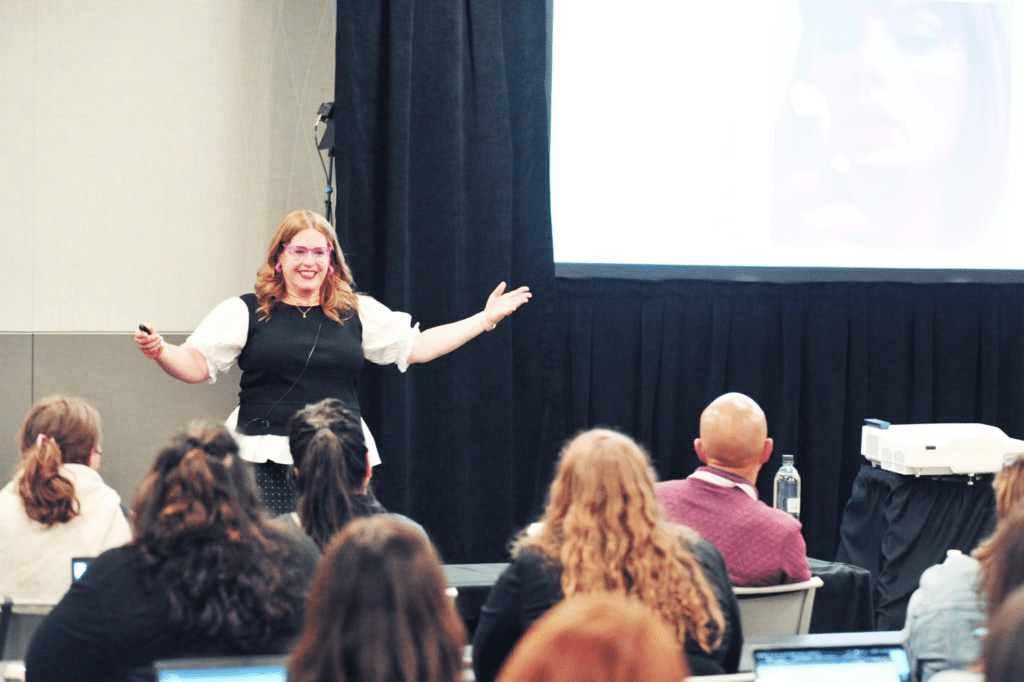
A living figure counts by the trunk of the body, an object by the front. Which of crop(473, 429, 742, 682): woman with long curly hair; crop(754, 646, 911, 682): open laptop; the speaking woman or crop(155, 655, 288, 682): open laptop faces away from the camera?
the woman with long curly hair

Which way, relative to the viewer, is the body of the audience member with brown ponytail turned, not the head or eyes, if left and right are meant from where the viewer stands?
facing away from the viewer and to the right of the viewer

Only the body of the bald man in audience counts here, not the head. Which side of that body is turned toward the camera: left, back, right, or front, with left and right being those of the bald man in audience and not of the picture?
back

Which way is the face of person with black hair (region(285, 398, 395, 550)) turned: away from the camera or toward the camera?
away from the camera

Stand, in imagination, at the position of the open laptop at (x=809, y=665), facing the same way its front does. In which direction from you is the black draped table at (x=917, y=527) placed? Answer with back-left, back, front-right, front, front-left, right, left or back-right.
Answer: back

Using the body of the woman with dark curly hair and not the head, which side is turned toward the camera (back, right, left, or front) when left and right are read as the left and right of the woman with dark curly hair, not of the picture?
back

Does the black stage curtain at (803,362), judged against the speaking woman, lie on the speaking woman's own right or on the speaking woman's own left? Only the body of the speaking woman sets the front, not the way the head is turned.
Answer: on the speaking woman's own left

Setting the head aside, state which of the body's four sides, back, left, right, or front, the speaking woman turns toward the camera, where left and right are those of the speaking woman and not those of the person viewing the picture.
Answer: front

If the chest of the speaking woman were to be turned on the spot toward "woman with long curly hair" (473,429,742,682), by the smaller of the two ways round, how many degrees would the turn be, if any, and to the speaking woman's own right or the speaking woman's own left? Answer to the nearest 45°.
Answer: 0° — they already face them

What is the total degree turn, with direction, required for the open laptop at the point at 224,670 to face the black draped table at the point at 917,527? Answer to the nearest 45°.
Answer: approximately 135° to its left

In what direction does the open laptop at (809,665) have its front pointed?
toward the camera

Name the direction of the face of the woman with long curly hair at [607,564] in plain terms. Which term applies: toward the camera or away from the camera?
away from the camera

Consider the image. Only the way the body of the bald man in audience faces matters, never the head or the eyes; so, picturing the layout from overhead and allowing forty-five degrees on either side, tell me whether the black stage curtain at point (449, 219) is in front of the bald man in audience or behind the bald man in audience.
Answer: in front

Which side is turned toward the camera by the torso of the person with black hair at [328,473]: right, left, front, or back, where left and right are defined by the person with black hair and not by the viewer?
back
